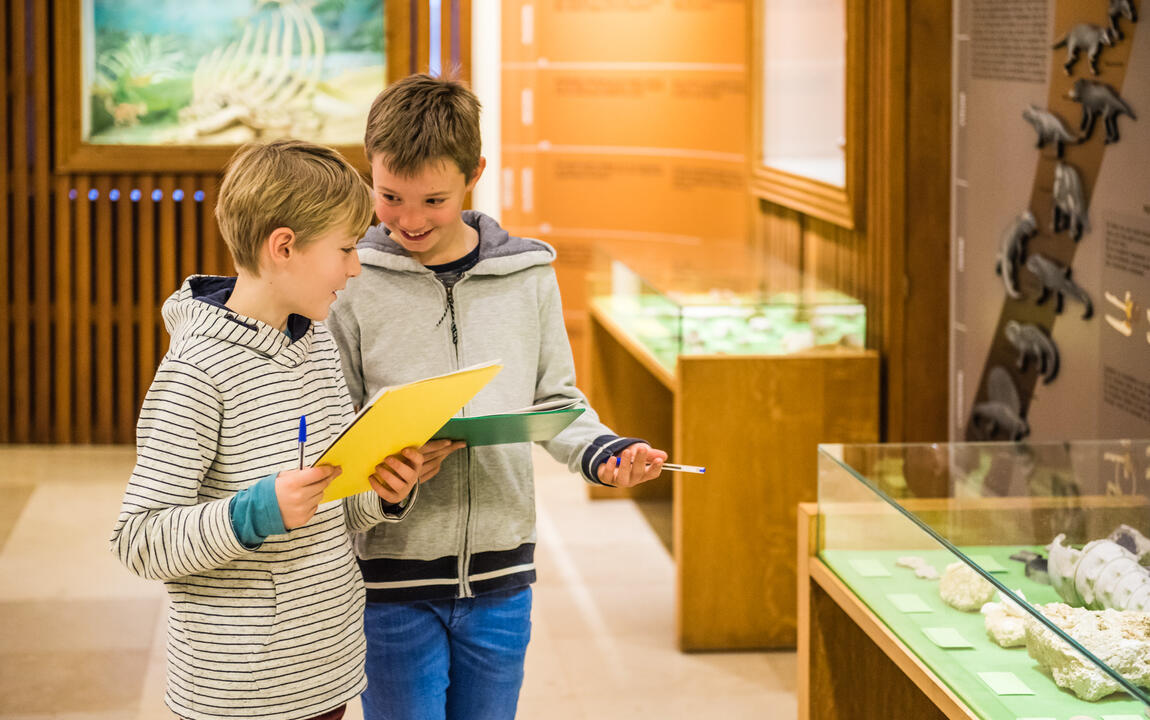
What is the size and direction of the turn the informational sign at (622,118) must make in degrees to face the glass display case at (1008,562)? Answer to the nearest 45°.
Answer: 0° — it already faces it

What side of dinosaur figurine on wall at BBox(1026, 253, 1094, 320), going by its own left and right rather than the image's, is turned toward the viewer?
left

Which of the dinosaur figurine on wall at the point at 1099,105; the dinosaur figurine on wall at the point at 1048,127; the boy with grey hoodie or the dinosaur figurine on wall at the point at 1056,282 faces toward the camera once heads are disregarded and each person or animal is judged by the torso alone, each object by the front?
the boy with grey hoodie

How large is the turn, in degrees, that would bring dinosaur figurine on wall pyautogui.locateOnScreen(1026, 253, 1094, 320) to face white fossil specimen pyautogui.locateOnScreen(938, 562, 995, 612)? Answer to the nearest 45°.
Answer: approximately 90° to its left

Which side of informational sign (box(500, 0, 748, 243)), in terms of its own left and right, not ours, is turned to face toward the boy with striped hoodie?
front

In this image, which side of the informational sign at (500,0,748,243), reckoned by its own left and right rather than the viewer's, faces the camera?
front

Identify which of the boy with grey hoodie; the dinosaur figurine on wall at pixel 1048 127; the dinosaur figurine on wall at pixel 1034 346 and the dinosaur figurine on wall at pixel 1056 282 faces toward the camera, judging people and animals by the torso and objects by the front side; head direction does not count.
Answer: the boy with grey hoodie

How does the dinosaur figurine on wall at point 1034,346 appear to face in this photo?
to the viewer's left

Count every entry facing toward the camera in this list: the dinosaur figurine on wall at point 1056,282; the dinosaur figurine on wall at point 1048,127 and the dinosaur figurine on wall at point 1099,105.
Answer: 0

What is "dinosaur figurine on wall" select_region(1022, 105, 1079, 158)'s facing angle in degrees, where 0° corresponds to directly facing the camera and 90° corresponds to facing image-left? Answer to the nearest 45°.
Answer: approximately 90°

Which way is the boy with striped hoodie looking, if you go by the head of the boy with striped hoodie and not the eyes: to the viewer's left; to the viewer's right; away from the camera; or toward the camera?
to the viewer's right

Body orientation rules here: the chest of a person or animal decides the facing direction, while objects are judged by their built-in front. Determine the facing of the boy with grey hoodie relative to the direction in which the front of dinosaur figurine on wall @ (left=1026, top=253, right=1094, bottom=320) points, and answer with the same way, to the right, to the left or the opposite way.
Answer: to the left

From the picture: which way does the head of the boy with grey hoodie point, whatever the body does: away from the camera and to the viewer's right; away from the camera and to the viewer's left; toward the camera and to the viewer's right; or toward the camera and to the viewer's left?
toward the camera and to the viewer's left
